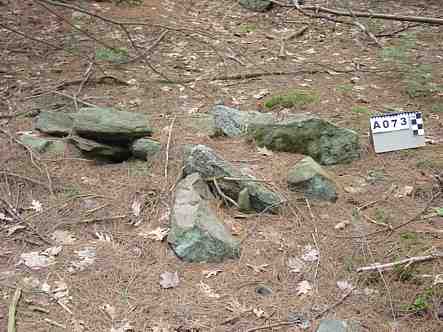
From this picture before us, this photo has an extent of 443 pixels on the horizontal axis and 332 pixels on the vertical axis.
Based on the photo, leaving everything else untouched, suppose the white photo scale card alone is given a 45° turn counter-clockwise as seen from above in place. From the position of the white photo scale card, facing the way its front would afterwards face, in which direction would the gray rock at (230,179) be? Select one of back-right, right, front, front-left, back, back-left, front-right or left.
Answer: right

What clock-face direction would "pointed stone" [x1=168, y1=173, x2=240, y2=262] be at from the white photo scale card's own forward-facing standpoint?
The pointed stone is roughly at 1 o'clock from the white photo scale card.

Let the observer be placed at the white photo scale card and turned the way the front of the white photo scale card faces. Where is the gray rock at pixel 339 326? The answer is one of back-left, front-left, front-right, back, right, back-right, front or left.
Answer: front

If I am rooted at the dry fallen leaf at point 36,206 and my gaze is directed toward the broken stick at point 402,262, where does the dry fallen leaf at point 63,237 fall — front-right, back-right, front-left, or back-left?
front-right

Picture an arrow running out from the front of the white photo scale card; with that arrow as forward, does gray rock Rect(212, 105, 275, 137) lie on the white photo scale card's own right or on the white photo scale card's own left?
on the white photo scale card's own right

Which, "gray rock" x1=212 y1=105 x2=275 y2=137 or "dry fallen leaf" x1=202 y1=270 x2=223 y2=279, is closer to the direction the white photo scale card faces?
the dry fallen leaf

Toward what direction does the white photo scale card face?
toward the camera

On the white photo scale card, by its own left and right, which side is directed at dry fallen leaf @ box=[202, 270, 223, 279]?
front

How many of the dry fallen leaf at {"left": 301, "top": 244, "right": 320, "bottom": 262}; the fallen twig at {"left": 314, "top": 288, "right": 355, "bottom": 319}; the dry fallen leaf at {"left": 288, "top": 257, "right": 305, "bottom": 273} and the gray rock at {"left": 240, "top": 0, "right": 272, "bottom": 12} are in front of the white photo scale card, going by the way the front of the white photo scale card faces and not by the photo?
3

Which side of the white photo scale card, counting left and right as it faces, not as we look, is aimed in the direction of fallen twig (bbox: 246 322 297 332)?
front

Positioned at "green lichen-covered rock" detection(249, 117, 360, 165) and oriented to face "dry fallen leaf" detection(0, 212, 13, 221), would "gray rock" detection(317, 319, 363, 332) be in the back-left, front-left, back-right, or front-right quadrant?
front-left

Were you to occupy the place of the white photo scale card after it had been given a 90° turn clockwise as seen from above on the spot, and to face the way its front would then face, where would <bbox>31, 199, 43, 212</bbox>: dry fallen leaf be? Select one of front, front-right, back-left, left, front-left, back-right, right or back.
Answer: front-left

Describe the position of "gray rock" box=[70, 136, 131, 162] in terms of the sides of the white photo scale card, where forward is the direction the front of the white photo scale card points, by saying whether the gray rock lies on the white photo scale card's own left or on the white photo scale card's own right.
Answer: on the white photo scale card's own right

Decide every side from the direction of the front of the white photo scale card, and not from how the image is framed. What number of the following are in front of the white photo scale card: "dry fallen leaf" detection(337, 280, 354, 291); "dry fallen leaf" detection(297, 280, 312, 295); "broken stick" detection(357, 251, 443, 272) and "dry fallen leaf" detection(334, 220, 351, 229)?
4

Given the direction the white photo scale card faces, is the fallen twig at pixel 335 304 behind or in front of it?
in front

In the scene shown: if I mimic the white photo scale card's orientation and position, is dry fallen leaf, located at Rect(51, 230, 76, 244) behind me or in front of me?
in front

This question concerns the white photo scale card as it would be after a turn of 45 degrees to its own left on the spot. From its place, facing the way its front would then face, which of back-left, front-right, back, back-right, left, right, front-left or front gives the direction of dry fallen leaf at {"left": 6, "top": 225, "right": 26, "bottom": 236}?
right
